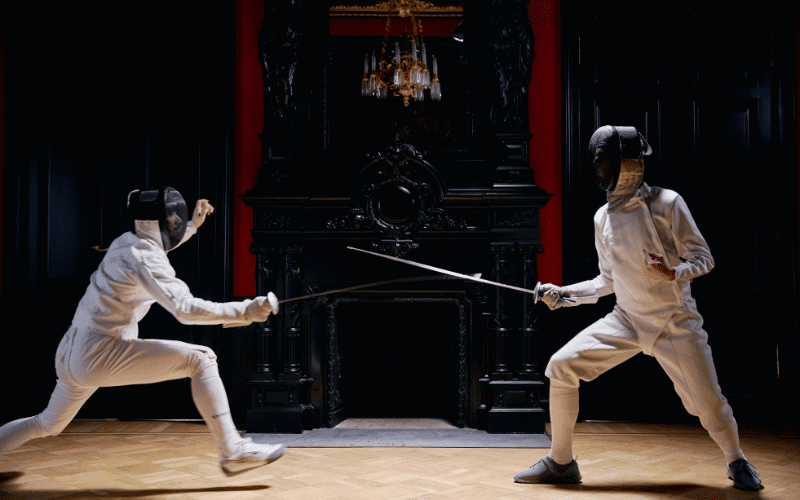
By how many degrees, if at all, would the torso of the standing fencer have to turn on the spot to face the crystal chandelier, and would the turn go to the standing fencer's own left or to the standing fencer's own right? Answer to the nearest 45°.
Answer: approximately 90° to the standing fencer's own right

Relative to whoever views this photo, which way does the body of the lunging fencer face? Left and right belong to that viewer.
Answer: facing to the right of the viewer

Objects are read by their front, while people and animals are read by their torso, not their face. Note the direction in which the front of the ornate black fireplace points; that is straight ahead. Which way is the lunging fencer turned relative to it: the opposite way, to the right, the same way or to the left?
to the left

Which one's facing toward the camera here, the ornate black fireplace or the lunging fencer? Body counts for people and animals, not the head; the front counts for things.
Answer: the ornate black fireplace

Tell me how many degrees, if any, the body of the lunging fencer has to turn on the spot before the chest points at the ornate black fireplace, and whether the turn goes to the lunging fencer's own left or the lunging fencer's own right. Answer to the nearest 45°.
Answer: approximately 45° to the lunging fencer's own left

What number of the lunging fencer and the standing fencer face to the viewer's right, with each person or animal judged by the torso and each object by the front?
1

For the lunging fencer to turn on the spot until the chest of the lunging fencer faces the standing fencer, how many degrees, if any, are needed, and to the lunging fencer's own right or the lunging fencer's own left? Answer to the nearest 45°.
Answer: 0° — they already face them

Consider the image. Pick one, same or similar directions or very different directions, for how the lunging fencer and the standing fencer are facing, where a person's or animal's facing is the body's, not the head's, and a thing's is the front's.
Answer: very different directions

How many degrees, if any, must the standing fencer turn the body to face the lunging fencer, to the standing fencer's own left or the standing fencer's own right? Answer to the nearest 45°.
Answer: approximately 45° to the standing fencer's own right

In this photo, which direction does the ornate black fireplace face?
toward the camera

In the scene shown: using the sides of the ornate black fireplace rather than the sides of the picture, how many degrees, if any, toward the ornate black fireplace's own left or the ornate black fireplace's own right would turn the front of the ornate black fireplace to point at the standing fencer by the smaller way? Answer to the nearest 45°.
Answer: approximately 45° to the ornate black fireplace's own left

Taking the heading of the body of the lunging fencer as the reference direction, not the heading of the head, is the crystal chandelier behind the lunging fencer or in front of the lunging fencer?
in front

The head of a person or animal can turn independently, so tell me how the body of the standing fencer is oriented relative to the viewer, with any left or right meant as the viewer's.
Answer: facing the viewer and to the left of the viewer
